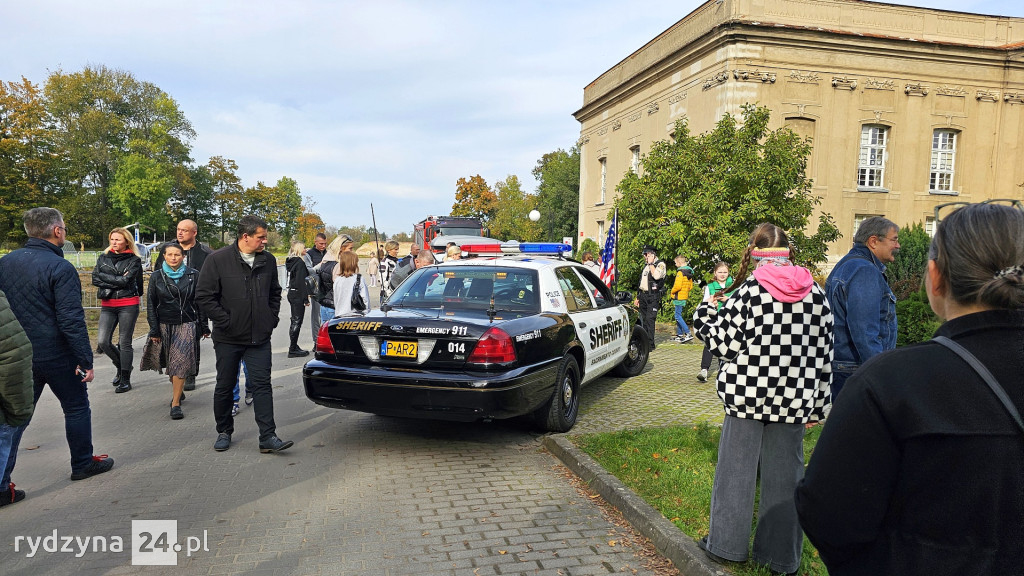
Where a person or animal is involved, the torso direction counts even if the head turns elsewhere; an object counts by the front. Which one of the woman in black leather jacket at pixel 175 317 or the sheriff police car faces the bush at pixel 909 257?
the sheriff police car

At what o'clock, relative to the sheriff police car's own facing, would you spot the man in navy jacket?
The man in navy jacket is roughly at 7 o'clock from the sheriff police car.

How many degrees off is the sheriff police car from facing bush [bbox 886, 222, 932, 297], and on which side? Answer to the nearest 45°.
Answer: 0° — it already faces it

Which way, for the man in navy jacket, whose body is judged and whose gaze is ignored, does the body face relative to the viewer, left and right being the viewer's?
facing away from the viewer and to the right of the viewer

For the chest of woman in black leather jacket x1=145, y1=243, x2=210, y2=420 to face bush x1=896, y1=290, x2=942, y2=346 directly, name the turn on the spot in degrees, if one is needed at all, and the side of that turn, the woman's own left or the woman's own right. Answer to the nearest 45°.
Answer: approximately 90° to the woman's own left

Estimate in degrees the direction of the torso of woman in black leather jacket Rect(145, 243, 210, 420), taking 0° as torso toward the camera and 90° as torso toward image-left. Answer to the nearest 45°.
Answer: approximately 0°

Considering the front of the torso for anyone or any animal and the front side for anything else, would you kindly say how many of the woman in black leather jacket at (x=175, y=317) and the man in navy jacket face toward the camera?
1

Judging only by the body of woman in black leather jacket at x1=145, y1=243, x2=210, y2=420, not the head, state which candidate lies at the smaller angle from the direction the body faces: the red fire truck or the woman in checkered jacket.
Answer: the woman in checkered jacket

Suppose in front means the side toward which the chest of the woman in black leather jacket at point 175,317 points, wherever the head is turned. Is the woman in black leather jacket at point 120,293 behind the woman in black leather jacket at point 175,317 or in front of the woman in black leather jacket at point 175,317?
behind
